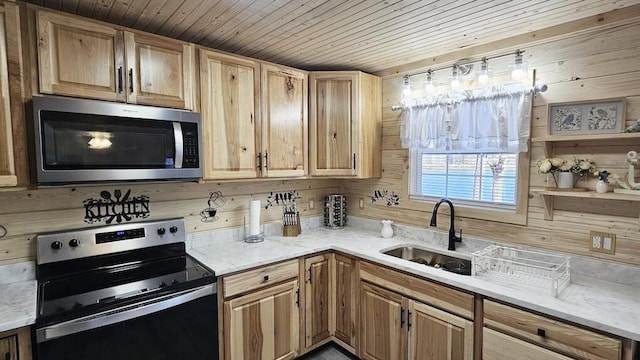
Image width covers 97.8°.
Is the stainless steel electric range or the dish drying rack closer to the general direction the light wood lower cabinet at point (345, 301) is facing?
the stainless steel electric range

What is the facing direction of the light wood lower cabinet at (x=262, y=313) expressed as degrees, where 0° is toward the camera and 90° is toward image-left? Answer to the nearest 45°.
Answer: approximately 315°

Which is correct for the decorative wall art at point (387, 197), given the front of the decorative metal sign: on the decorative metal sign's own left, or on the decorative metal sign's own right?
on the decorative metal sign's own left

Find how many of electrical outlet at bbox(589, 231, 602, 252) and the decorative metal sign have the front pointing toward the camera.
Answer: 2

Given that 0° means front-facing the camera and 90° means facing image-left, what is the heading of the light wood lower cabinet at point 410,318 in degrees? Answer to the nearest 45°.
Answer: approximately 45°

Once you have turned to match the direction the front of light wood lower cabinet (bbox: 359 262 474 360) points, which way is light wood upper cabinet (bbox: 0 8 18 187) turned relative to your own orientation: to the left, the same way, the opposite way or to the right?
to the left

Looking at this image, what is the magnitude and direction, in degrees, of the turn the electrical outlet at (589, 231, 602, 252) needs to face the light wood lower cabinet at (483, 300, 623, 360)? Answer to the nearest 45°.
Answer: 0° — it already faces it

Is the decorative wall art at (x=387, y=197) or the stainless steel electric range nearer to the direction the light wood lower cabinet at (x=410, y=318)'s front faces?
the stainless steel electric range
